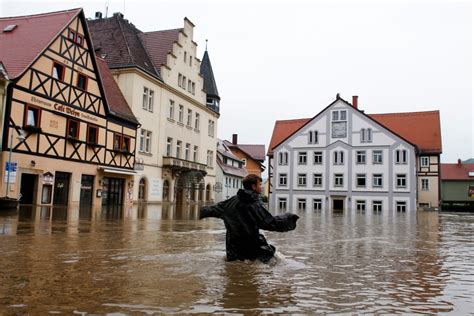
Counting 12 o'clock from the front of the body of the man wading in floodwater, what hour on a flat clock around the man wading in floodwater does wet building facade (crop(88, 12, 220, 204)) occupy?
The wet building facade is roughly at 10 o'clock from the man wading in floodwater.

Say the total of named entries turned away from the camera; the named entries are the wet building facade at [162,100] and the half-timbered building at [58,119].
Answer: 0

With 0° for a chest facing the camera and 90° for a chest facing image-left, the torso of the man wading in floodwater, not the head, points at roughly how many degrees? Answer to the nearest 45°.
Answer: approximately 225°

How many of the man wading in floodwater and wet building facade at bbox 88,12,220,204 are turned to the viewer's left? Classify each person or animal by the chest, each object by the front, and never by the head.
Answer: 0

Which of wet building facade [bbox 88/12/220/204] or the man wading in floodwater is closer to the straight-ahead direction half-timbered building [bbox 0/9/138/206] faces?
the man wading in floodwater

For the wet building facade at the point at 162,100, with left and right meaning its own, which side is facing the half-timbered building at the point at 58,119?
right

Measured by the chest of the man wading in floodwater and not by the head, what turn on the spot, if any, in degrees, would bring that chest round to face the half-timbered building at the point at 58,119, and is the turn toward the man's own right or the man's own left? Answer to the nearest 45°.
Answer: approximately 90° to the man's own left
